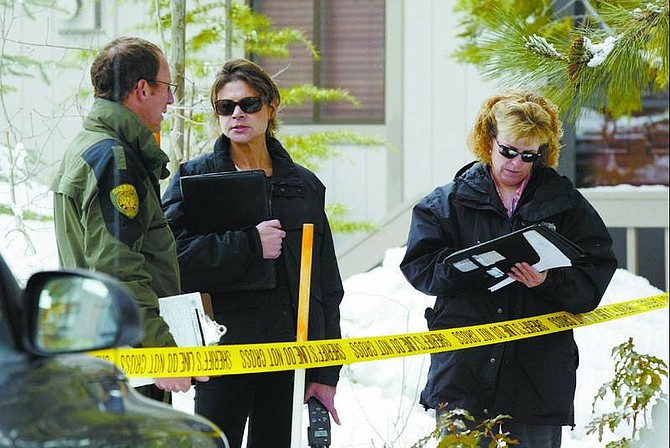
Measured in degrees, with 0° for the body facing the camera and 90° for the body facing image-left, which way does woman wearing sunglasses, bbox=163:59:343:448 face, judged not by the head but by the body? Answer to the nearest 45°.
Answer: approximately 0°

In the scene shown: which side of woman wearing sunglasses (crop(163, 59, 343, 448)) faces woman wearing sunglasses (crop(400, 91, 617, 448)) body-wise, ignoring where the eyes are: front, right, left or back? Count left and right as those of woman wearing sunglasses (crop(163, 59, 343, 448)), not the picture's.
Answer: left

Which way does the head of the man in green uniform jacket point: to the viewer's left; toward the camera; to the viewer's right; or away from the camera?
to the viewer's right

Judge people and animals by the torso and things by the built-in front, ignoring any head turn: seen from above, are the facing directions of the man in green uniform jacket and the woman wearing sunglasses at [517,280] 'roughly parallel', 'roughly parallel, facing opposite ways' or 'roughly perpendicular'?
roughly perpendicular

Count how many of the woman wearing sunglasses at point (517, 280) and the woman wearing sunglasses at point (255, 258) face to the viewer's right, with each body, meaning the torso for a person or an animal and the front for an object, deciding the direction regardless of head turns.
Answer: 0

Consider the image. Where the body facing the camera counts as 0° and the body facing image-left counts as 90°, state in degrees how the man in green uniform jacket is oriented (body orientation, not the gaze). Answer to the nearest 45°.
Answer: approximately 270°

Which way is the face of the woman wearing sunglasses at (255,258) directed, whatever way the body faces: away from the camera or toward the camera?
toward the camera

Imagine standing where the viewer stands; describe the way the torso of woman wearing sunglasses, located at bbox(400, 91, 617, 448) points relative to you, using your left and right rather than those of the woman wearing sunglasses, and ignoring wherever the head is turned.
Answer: facing the viewer

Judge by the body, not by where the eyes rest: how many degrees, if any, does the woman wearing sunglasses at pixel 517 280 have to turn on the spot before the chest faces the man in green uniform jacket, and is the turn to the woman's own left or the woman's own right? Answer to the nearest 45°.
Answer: approximately 45° to the woman's own right
